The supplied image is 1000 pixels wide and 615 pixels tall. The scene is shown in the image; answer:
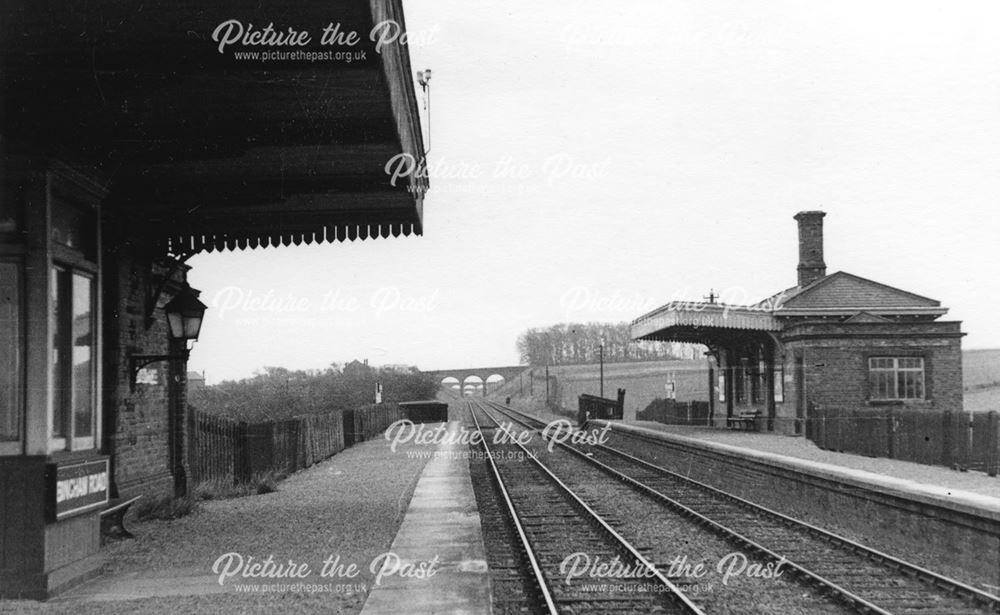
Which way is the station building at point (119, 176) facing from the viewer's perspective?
to the viewer's right

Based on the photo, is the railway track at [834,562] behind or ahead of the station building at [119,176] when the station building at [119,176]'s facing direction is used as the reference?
ahead

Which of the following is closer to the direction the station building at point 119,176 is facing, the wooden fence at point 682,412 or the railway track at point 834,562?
the railway track

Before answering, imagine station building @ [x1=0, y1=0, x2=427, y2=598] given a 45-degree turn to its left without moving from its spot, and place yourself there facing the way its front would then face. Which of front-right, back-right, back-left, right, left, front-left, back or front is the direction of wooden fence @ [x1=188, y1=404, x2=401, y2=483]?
front-left

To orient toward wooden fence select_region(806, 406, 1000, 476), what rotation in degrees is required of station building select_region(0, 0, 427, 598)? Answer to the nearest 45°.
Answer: approximately 45° to its left
